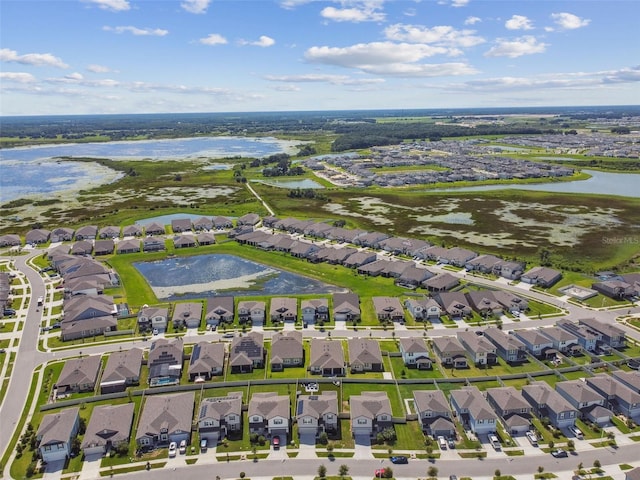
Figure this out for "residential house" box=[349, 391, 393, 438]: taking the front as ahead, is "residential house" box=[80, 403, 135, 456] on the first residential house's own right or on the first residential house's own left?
on the first residential house's own right

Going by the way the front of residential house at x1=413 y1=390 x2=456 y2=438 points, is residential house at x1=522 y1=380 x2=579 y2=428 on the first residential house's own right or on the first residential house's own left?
on the first residential house's own left

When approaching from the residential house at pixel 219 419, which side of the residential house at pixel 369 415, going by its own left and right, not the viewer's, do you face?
right

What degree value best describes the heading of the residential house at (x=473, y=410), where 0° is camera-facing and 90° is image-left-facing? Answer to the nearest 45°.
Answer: approximately 0°

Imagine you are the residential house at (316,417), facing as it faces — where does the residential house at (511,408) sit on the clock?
the residential house at (511,408) is roughly at 9 o'clock from the residential house at (316,417).

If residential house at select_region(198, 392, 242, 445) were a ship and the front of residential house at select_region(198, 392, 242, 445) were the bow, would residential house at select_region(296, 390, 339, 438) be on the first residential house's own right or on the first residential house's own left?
on the first residential house's own left

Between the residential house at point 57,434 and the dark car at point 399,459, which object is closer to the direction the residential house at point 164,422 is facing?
the dark car

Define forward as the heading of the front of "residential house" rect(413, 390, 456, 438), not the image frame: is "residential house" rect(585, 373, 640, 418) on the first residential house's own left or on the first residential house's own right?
on the first residential house's own left
